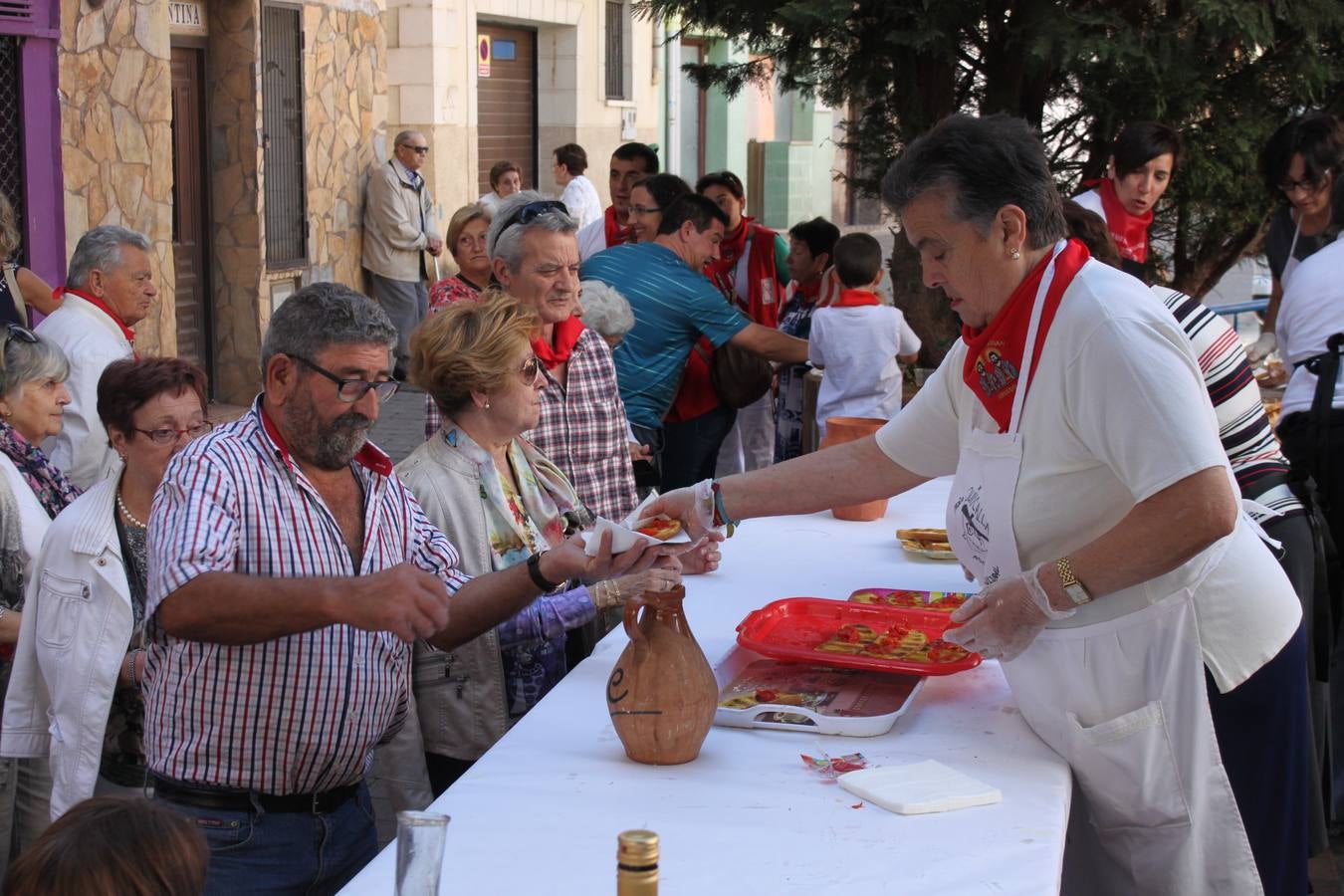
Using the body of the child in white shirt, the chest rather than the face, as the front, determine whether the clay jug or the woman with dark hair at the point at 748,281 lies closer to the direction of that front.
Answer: the woman with dark hair

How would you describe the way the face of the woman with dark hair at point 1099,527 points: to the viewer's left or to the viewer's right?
to the viewer's left

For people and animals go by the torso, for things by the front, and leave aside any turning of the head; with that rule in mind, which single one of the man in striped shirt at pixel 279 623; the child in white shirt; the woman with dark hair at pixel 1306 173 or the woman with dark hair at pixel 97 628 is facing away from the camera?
the child in white shirt

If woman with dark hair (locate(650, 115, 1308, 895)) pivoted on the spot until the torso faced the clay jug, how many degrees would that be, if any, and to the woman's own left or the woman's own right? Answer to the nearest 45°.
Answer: approximately 45° to the woman's own right

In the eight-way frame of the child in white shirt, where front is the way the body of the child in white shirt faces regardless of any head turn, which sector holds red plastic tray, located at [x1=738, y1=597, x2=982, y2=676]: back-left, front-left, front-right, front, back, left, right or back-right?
back

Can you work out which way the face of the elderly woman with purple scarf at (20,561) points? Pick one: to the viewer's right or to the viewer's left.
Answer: to the viewer's right

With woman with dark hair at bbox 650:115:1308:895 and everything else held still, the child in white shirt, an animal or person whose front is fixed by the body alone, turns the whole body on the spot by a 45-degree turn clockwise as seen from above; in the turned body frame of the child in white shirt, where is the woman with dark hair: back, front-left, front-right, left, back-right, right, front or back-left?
back-right

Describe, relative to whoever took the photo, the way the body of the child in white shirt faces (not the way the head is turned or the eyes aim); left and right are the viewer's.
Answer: facing away from the viewer

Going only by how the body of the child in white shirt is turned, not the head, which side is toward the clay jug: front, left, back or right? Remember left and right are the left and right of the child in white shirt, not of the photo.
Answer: back

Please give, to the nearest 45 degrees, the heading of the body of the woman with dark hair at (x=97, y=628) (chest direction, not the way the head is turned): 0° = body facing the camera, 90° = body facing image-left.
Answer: approximately 315°

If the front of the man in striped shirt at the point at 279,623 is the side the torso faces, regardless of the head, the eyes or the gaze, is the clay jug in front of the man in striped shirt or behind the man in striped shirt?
in front

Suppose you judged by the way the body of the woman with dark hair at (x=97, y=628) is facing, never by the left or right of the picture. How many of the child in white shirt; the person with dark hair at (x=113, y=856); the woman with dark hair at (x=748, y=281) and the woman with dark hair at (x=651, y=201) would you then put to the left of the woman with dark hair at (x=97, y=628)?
3

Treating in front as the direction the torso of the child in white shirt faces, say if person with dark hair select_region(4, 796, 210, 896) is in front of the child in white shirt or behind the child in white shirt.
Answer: behind
